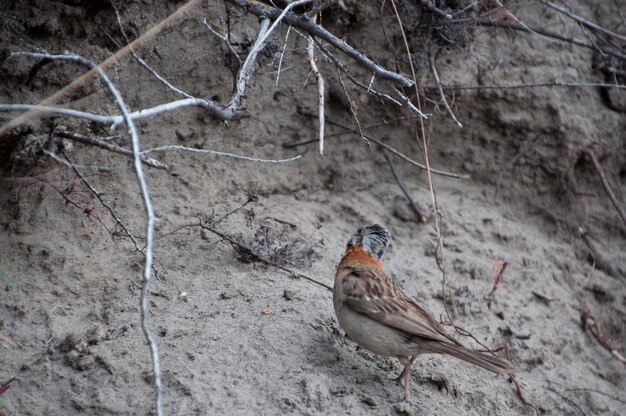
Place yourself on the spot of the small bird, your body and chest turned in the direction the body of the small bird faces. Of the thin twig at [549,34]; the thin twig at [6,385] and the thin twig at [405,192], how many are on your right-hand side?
2

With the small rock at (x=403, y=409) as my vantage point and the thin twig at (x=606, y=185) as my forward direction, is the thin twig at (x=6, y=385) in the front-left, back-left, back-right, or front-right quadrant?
back-left

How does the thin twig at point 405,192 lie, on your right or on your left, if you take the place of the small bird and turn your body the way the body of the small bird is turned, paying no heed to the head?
on your right

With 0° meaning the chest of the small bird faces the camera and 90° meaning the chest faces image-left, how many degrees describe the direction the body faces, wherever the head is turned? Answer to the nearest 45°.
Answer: approximately 90°

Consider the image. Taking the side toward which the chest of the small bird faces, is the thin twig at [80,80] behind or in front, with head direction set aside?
in front

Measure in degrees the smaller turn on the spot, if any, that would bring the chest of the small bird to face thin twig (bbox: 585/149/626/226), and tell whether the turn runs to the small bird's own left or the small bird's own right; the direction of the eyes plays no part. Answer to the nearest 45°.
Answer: approximately 135° to the small bird's own right

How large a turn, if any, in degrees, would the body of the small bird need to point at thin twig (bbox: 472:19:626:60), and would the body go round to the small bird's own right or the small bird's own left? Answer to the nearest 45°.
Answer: approximately 90° to the small bird's own right

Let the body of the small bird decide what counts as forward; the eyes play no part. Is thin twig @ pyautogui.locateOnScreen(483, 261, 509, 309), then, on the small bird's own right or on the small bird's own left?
on the small bird's own right

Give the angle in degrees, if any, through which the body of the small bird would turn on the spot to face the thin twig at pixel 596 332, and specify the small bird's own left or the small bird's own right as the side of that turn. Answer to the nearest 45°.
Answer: approximately 135° to the small bird's own right

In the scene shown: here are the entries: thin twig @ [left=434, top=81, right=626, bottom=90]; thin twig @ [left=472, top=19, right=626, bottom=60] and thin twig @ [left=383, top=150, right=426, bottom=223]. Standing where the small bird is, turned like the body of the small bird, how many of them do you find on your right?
3
